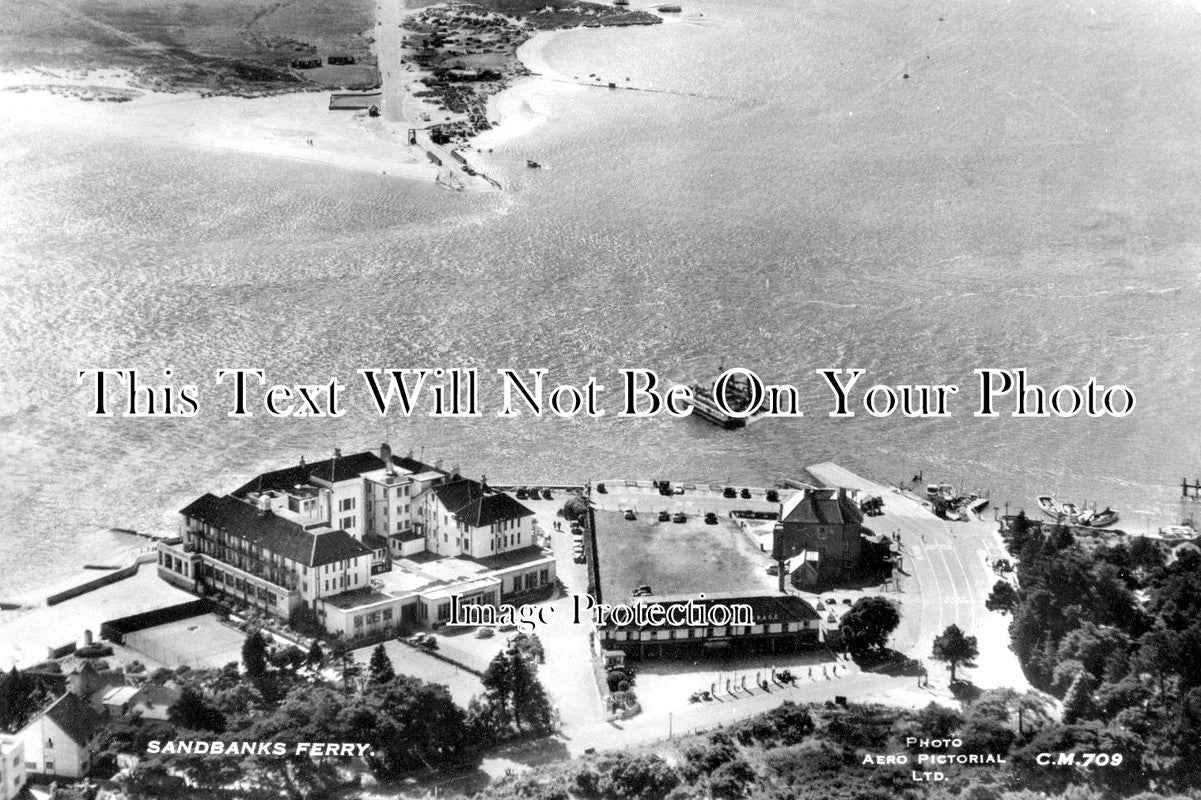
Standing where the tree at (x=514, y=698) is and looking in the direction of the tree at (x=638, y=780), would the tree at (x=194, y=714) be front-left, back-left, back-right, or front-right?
back-right
